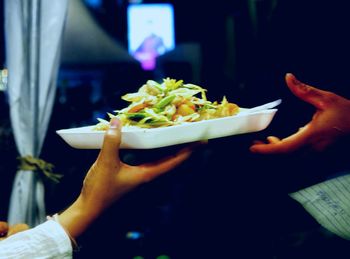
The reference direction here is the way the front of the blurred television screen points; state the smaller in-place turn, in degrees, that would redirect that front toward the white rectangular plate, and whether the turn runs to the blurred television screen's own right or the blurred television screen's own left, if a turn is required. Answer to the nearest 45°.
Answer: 0° — it already faces it

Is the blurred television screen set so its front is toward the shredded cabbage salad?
yes

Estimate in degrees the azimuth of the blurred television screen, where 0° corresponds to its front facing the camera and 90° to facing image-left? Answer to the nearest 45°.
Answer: approximately 0°

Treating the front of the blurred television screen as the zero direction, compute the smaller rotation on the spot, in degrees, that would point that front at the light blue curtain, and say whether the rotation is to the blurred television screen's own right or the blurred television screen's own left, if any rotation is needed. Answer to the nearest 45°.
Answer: approximately 45° to the blurred television screen's own right

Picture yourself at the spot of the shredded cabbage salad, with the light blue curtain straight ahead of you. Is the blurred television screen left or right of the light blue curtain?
right
